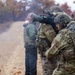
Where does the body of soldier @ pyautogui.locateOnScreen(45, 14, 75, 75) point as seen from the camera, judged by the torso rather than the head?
to the viewer's left
